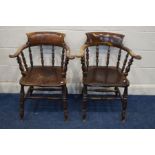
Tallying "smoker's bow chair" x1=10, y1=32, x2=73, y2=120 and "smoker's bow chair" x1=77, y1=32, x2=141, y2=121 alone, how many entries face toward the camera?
2

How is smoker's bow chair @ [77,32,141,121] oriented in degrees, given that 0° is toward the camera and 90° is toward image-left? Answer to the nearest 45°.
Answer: approximately 0°

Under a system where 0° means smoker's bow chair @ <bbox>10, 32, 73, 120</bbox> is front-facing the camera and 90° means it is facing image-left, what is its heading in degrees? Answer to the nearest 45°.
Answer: approximately 0°

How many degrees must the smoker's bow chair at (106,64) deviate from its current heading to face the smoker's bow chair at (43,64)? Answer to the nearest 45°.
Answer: approximately 90° to its right

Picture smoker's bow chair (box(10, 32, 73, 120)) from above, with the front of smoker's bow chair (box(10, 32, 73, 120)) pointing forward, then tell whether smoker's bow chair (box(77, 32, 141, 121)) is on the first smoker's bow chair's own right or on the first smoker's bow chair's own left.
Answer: on the first smoker's bow chair's own left
